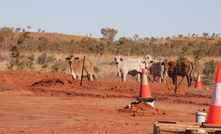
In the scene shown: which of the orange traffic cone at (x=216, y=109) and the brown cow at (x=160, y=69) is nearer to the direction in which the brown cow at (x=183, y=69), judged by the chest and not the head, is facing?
the brown cow

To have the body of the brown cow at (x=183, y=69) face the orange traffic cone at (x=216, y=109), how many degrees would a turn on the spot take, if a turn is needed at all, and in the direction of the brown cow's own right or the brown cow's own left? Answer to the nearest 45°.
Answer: approximately 90° to the brown cow's own left

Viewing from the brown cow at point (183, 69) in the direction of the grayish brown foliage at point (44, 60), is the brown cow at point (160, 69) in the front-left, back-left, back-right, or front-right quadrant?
front-left

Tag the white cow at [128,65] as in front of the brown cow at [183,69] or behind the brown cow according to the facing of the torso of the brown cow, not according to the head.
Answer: in front

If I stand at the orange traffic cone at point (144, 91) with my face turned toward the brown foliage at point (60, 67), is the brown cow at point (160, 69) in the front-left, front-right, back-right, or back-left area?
front-right

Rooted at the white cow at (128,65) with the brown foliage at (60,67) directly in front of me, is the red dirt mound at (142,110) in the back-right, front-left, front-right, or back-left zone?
back-left

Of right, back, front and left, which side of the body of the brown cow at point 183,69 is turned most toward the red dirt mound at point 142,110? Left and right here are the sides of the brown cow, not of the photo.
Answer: left

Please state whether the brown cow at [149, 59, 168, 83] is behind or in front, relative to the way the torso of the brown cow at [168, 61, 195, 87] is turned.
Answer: in front
